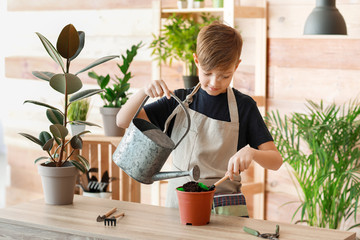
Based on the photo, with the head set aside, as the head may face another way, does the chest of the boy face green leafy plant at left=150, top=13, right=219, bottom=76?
no

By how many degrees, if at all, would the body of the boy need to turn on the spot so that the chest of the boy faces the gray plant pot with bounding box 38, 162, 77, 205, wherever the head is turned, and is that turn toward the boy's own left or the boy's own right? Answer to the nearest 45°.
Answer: approximately 90° to the boy's own right

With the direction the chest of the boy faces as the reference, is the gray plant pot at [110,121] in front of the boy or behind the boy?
behind

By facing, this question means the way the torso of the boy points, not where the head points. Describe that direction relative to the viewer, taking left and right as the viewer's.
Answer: facing the viewer

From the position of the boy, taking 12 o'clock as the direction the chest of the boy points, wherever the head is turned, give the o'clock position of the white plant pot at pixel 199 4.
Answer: The white plant pot is roughly at 6 o'clock from the boy.

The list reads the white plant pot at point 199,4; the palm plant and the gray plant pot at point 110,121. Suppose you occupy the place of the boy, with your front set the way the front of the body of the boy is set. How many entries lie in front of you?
0

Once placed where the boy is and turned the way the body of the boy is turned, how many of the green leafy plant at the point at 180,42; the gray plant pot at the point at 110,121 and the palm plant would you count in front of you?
0

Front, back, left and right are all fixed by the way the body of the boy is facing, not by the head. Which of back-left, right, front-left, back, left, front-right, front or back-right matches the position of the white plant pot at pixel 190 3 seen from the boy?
back

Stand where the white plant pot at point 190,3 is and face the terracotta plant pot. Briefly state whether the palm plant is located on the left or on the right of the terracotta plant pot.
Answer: left
